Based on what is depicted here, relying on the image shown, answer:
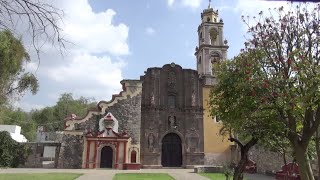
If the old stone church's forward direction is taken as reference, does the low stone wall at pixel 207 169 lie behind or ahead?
ahead

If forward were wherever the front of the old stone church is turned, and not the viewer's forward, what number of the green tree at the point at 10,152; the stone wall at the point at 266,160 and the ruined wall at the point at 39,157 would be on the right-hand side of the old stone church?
2

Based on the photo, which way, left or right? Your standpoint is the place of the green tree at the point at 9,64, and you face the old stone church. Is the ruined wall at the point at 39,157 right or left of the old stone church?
left

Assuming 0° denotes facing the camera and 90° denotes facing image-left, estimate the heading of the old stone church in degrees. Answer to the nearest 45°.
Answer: approximately 0°

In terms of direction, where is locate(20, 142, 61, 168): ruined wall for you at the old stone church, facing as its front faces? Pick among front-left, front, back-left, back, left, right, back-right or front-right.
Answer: right

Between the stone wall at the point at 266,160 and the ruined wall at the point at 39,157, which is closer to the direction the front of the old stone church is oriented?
the stone wall

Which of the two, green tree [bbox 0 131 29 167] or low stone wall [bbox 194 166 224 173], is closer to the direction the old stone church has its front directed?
the low stone wall

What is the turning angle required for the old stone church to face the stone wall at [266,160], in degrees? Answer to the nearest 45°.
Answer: approximately 45° to its left

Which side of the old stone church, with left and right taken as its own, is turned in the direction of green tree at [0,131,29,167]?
right

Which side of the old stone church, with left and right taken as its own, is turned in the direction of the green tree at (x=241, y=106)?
front
